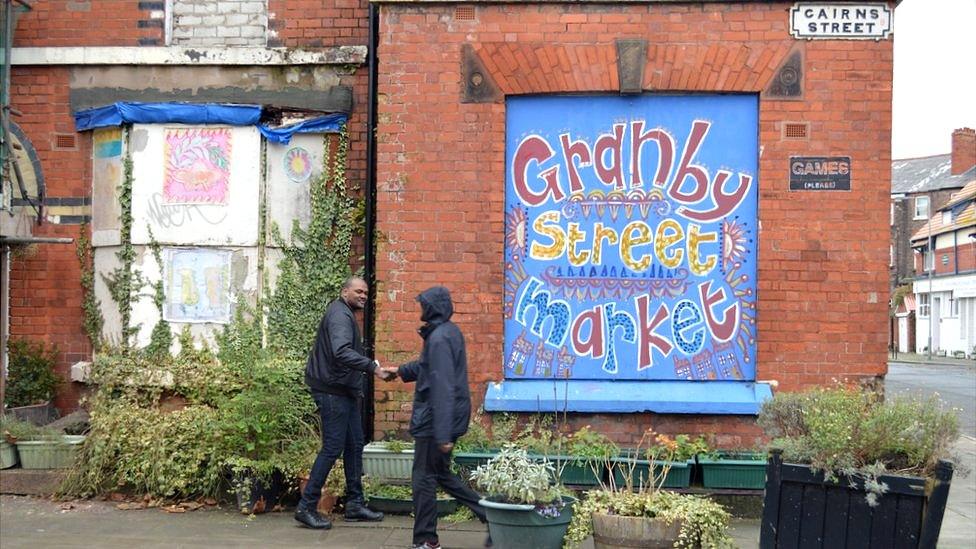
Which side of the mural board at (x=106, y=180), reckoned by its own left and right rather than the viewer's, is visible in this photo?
front

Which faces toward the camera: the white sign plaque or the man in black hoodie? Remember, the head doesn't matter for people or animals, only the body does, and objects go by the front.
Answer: the white sign plaque

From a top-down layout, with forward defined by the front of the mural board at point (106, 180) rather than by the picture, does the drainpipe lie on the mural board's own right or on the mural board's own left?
on the mural board's own left

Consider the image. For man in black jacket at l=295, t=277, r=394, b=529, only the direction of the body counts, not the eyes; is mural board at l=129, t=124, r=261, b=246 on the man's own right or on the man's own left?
on the man's own left

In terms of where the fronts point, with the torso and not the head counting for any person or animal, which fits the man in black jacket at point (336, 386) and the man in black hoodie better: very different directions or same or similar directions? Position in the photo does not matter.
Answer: very different directions

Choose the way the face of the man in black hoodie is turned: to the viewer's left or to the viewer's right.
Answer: to the viewer's left

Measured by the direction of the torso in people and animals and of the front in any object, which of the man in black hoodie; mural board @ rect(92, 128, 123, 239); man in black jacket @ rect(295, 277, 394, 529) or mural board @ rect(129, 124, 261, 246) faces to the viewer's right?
the man in black jacket

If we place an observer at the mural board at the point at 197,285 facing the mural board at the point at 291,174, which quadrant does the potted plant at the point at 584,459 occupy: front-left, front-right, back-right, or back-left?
front-right

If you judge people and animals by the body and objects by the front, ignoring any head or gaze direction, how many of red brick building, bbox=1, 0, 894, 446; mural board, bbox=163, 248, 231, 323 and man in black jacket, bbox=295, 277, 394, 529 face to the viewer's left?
0

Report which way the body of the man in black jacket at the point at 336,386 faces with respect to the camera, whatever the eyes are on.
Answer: to the viewer's right

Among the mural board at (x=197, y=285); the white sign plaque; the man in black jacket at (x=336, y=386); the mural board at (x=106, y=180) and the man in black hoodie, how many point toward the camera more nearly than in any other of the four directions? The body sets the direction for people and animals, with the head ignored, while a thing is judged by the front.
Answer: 3

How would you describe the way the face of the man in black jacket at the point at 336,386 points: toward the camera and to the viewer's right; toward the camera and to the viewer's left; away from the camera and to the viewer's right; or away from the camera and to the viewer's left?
toward the camera and to the viewer's right

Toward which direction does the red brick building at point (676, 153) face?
toward the camera

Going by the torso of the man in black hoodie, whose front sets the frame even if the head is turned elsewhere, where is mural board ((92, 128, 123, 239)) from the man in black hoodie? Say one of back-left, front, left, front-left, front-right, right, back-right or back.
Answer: front-right
